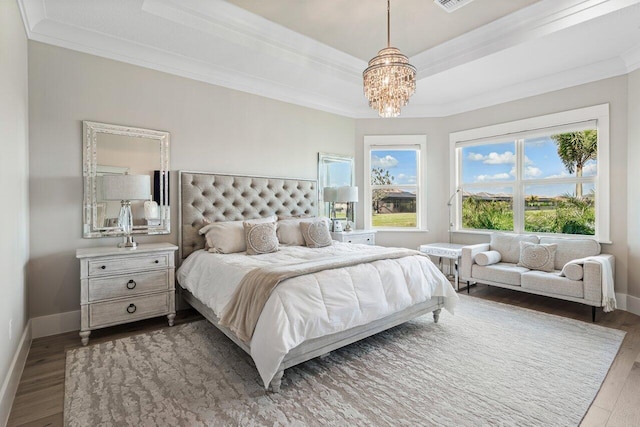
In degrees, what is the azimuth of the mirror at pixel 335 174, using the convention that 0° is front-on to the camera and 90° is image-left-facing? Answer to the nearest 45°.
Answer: approximately 315°

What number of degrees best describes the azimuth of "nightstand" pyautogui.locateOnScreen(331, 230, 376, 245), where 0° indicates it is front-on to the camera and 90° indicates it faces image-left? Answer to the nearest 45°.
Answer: approximately 315°

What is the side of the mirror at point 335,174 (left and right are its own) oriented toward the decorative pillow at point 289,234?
right

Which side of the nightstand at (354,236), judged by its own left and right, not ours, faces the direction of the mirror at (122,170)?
right

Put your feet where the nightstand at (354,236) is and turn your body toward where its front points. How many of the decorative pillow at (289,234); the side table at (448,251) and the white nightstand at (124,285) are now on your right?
2
